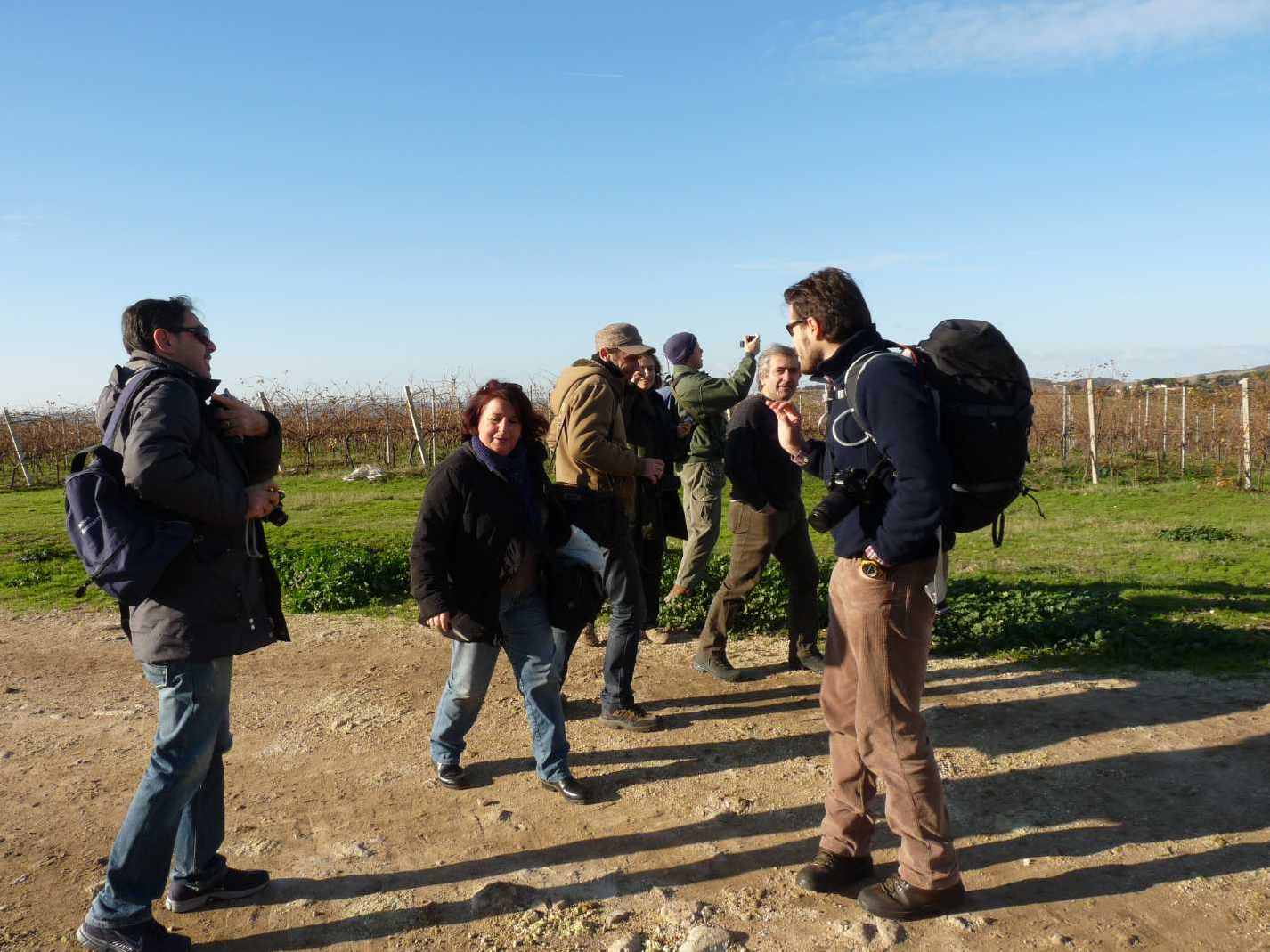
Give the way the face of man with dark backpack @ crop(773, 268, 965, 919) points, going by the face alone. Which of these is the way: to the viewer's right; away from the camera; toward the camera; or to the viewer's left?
to the viewer's left

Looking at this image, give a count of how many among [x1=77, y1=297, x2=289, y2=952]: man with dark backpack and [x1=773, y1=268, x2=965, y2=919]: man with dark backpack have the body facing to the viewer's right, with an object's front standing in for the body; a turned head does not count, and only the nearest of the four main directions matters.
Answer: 1

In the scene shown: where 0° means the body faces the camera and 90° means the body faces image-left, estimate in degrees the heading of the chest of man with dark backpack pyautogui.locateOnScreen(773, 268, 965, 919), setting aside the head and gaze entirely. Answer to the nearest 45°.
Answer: approximately 90°

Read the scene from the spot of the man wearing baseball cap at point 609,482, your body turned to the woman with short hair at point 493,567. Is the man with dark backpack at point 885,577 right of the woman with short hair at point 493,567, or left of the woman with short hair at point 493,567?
left

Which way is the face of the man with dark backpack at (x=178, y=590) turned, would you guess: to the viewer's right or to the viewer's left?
to the viewer's right

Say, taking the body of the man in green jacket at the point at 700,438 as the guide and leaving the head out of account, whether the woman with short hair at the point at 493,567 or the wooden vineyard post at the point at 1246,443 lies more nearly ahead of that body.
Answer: the wooden vineyard post

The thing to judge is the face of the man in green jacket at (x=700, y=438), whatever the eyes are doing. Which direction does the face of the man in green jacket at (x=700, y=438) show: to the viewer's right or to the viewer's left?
to the viewer's right

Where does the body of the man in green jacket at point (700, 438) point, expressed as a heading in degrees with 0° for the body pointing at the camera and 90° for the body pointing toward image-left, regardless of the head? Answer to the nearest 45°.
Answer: approximately 270°

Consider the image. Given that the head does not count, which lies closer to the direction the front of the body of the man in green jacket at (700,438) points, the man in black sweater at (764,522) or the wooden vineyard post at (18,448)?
the man in black sweater

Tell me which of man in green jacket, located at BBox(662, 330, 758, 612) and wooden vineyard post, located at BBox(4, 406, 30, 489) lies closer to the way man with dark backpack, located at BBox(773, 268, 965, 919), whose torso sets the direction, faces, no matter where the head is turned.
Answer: the wooden vineyard post

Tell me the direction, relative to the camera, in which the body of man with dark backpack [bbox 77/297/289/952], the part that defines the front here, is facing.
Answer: to the viewer's right
